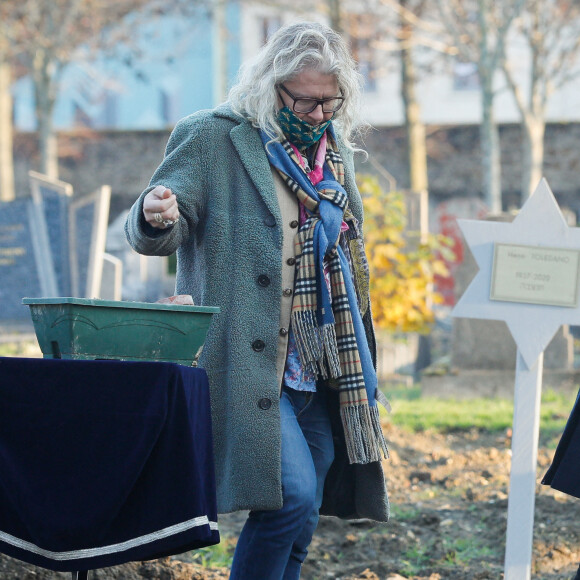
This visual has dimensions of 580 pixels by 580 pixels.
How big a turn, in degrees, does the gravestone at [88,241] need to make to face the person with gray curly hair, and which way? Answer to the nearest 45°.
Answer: approximately 45° to its left

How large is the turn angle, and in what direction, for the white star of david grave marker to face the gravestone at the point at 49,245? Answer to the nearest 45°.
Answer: approximately 135° to its right

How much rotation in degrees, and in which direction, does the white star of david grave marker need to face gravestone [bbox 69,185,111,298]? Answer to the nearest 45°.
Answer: approximately 135° to its right

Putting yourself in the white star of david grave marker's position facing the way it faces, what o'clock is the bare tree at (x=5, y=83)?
The bare tree is roughly at 5 o'clock from the white star of david grave marker.

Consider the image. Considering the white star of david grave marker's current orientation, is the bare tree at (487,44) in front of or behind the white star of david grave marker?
behind

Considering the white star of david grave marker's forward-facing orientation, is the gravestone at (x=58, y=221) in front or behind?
behind

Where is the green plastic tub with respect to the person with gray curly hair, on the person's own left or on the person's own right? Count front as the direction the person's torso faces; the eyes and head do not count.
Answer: on the person's own right

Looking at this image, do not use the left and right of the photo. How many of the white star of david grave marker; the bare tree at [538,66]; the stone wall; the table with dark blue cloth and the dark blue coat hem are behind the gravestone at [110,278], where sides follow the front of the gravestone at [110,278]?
2

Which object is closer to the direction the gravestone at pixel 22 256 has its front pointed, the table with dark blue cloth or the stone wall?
the table with dark blue cloth

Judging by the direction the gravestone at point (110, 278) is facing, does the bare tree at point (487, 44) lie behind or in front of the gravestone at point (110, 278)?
behind

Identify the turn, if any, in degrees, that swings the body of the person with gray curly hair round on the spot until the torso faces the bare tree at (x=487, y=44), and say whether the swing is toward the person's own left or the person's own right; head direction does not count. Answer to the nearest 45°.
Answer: approximately 135° to the person's own left
